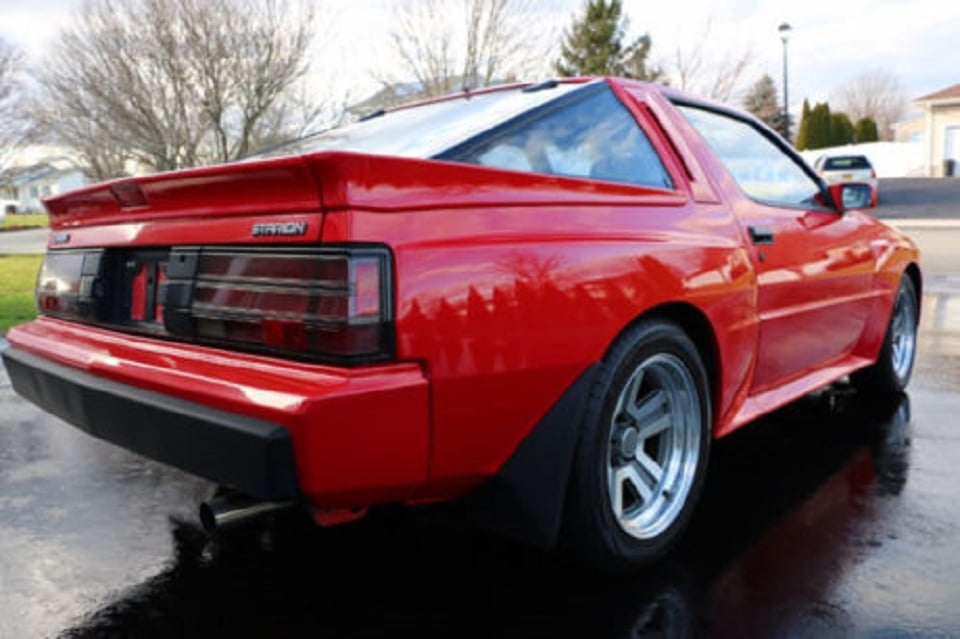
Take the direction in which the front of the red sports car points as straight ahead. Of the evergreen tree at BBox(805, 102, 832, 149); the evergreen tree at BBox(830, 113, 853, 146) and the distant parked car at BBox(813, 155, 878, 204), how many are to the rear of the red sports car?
0

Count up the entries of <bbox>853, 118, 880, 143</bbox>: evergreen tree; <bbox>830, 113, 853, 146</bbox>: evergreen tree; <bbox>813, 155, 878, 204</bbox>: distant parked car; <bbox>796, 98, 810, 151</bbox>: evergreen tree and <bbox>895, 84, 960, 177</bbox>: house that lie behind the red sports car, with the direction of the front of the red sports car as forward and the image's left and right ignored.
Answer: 0

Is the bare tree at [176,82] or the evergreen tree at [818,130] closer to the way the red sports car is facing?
the evergreen tree

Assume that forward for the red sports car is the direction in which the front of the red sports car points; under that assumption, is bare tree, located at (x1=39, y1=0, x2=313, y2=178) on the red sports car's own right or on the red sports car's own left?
on the red sports car's own left

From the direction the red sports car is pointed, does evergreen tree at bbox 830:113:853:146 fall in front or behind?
in front

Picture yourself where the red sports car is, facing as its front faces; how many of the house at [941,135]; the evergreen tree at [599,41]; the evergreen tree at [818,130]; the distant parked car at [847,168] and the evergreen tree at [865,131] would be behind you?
0

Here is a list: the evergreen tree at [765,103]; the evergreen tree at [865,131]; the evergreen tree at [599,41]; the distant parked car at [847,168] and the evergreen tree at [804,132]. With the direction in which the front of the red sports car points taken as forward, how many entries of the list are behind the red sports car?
0

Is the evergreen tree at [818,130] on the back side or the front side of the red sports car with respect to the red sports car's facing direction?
on the front side

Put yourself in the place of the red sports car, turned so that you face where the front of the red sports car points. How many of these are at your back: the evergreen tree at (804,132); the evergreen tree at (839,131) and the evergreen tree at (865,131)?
0

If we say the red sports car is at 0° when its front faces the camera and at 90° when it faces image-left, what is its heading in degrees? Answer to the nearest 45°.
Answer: approximately 225°

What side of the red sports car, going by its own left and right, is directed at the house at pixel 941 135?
front
